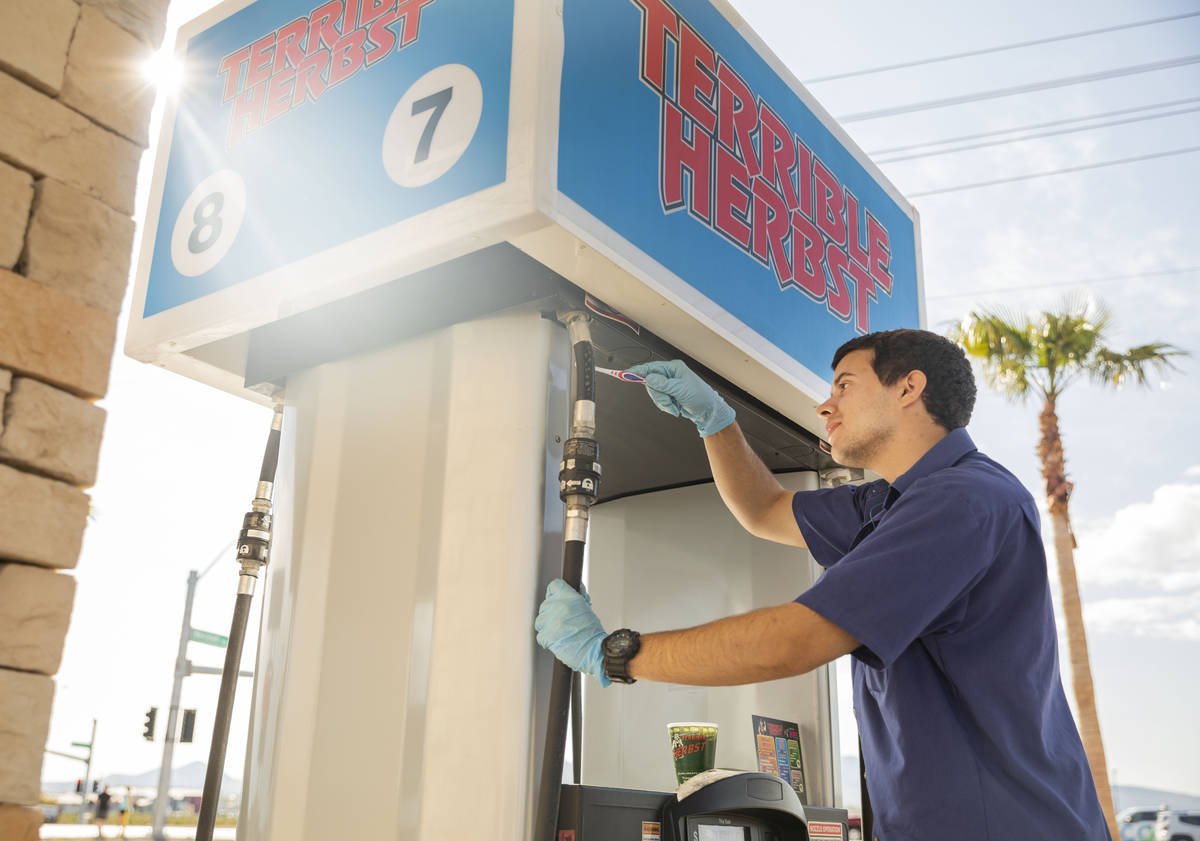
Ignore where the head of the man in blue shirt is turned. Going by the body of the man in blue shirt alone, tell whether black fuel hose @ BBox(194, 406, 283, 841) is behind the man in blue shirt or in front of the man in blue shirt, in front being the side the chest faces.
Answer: in front

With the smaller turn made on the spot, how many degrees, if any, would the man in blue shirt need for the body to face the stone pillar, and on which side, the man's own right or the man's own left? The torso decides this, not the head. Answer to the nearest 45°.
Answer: approximately 45° to the man's own left

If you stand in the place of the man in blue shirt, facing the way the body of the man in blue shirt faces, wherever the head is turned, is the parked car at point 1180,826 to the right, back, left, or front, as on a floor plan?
right

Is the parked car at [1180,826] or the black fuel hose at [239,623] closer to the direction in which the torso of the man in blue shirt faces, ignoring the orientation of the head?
the black fuel hose

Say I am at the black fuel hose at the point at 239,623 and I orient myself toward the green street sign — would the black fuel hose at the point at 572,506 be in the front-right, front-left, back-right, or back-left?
back-right

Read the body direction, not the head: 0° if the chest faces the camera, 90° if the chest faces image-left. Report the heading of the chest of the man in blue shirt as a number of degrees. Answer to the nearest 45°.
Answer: approximately 90°

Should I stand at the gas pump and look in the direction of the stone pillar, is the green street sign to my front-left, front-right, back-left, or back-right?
back-right

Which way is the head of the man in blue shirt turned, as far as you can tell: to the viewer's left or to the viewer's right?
to the viewer's left

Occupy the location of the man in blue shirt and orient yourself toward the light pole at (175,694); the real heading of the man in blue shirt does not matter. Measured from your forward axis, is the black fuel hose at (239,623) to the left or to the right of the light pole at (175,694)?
left

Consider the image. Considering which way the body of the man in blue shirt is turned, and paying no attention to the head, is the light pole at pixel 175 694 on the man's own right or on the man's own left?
on the man's own right

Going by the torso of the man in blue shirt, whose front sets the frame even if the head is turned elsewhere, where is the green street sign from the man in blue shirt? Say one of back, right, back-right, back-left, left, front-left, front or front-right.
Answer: front-right
